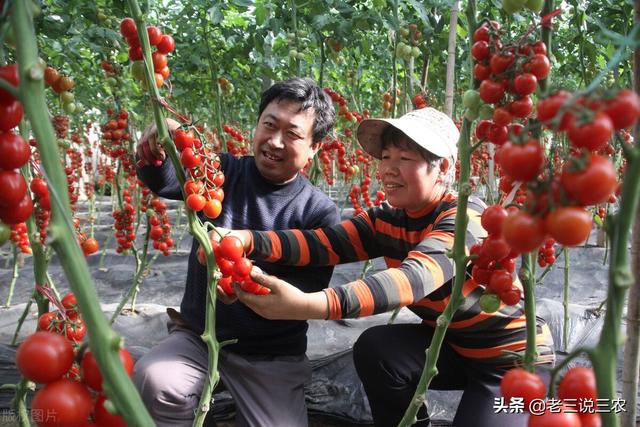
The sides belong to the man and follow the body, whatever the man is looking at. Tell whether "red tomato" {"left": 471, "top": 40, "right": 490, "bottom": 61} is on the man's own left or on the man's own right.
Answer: on the man's own left

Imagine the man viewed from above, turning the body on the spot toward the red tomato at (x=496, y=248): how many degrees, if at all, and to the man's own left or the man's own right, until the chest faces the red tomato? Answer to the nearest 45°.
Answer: approximately 45° to the man's own left

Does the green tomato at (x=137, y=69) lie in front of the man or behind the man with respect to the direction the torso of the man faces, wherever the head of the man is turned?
in front

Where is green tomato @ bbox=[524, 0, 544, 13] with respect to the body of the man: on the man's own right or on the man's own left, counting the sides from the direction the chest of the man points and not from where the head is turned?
on the man's own left

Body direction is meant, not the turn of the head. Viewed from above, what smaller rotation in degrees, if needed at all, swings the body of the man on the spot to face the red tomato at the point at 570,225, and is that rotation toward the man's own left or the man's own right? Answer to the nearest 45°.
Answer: approximately 45° to the man's own left

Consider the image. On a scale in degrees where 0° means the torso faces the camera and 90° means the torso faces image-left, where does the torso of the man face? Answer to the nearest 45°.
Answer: approximately 45°
